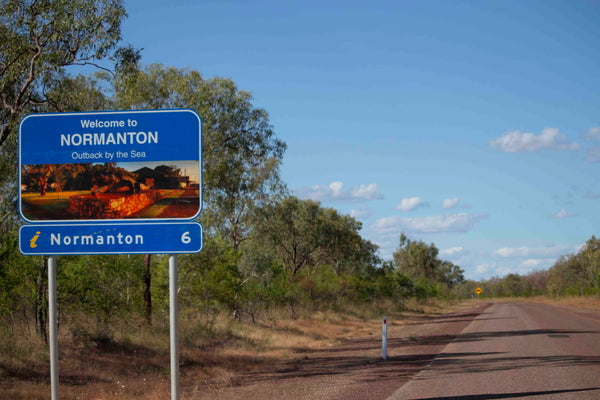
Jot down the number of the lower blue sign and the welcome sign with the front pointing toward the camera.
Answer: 2

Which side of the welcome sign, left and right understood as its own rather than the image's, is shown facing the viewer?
front

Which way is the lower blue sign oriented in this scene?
toward the camera

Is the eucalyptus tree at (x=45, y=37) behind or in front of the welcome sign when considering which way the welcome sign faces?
behind

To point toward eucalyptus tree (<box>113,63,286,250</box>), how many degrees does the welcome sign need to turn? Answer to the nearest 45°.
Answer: approximately 180°

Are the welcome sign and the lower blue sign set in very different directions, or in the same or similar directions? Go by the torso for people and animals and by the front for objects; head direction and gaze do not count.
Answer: same or similar directions
